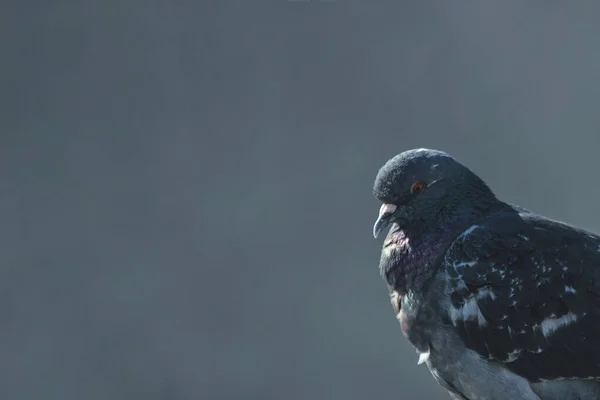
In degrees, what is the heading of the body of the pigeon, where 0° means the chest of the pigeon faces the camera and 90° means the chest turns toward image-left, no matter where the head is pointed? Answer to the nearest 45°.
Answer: approximately 90°
